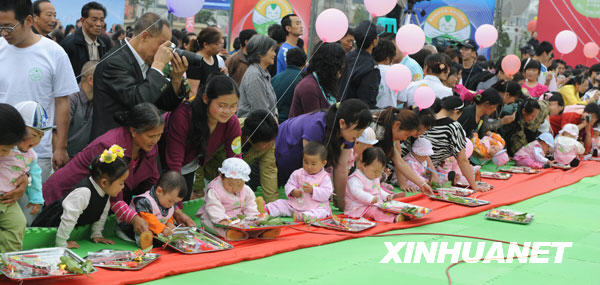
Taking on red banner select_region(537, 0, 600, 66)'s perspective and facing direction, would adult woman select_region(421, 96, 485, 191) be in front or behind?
in front

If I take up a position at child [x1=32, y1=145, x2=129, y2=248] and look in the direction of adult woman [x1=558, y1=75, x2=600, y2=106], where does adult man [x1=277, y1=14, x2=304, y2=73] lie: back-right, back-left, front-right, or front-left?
front-left

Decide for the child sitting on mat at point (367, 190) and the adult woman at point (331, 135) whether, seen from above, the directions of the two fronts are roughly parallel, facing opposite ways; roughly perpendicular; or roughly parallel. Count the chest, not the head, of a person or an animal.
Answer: roughly parallel

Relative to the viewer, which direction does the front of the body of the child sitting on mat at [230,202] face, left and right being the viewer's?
facing the viewer and to the right of the viewer

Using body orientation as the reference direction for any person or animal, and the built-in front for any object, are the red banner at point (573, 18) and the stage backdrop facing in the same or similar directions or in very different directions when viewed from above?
same or similar directions

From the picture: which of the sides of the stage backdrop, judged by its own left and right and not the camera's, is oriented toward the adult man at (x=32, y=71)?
front

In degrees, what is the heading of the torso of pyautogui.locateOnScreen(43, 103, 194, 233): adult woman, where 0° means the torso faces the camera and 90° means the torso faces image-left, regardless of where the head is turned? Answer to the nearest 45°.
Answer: approximately 315°

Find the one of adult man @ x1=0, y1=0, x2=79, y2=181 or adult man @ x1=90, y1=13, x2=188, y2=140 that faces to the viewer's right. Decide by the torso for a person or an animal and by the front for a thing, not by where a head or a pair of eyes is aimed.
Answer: adult man @ x1=90, y1=13, x2=188, y2=140

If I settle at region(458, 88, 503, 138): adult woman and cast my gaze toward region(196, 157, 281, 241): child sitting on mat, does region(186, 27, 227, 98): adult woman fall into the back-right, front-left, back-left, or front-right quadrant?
front-right

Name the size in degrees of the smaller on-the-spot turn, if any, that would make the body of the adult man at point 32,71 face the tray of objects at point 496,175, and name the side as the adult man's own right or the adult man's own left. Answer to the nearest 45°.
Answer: approximately 135° to the adult man's own left

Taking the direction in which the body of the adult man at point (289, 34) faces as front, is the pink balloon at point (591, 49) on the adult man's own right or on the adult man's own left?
on the adult man's own left

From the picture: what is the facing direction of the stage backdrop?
toward the camera

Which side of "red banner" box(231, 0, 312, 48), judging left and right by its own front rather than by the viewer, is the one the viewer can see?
front

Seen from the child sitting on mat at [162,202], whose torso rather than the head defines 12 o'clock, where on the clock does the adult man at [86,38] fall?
The adult man is roughly at 7 o'clock from the child sitting on mat.

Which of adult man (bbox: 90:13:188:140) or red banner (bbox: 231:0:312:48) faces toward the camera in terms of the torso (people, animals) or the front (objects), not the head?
the red banner
